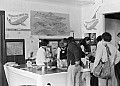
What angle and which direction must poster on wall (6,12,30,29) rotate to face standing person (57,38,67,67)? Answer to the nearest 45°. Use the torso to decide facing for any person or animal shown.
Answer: approximately 45° to its left

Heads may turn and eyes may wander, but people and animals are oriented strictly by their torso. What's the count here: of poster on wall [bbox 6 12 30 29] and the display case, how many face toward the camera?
2

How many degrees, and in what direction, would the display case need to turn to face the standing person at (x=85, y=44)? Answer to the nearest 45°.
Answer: approximately 90° to its left

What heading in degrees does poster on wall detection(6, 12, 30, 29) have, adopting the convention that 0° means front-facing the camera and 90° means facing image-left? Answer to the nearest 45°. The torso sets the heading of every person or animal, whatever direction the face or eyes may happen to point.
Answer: approximately 0°
